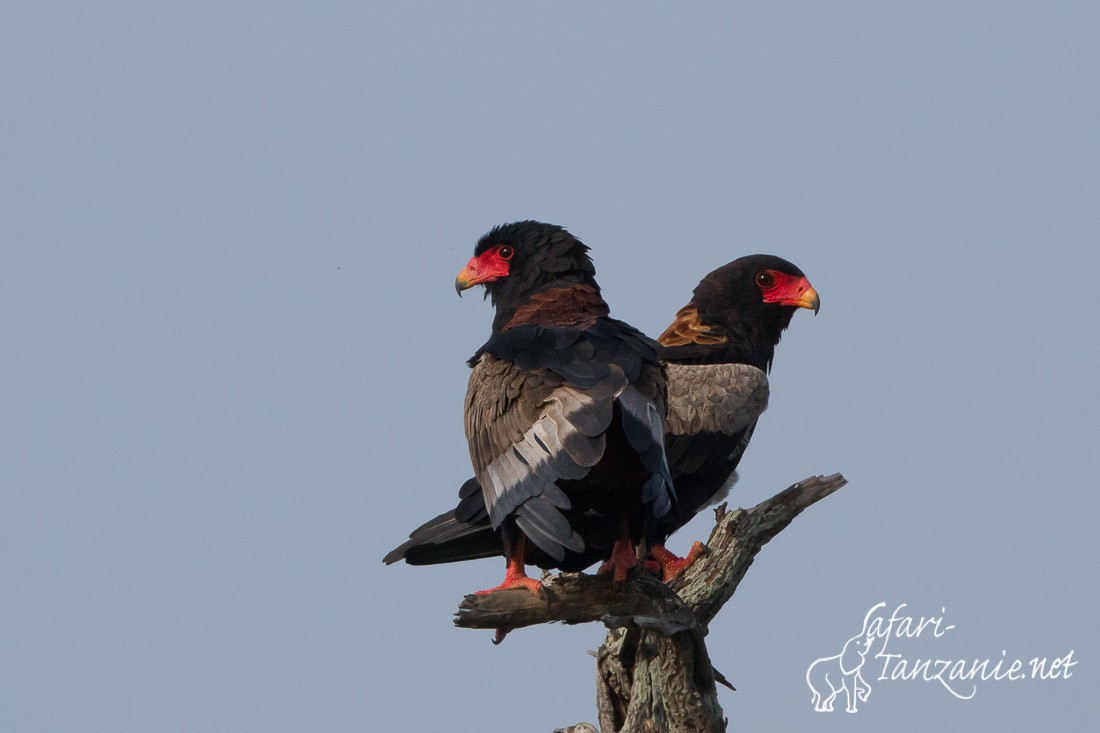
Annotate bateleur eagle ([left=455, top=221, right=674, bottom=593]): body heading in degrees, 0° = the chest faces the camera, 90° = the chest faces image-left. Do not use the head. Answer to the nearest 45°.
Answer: approximately 135°

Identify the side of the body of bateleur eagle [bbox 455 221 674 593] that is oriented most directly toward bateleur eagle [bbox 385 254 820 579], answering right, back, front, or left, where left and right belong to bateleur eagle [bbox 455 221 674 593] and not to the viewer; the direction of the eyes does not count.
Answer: right
